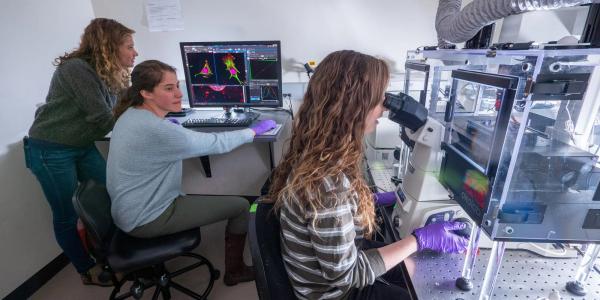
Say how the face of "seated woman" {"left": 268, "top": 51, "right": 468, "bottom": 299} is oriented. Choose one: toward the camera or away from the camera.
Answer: away from the camera

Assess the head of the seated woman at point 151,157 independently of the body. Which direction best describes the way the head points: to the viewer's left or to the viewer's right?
to the viewer's right

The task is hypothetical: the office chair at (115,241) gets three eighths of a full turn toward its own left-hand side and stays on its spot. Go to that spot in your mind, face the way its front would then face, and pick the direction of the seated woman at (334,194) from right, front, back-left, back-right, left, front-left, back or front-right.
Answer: back

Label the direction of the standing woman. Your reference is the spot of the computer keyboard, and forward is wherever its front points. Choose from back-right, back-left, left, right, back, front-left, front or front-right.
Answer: right

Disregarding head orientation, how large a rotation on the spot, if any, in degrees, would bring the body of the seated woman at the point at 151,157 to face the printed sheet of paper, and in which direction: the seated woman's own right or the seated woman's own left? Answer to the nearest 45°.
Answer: approximately 90° to the seated woman's own left

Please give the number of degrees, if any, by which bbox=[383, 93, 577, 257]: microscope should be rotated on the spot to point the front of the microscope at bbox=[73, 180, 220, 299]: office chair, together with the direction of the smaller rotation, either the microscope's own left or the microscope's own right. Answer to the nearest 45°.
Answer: approximately 45° to the microscope's own left

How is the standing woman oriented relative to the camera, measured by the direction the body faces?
to the viewer's right

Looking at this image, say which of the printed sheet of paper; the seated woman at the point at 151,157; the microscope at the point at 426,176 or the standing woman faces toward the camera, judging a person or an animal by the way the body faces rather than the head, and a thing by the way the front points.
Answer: the printed sheet of paper

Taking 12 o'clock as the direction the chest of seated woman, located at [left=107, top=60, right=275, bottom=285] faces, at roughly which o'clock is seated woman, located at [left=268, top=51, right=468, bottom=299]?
seated woman, located at [left=268, top=51, right=468, bottom=299] is roughly at 2 o'clock from seated woman, located at [left=107, top=60, right=275, bottom=285].

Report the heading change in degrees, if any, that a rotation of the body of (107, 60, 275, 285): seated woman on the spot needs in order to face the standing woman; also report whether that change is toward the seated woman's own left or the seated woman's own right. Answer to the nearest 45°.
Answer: approximately 135° to the seated woman's own left

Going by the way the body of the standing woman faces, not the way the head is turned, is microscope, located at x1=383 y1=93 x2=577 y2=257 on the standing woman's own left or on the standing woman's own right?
on the standing woman's own right

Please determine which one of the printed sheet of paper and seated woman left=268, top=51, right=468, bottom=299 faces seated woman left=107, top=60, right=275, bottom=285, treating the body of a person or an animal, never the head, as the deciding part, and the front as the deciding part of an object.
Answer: the printed sheet of paper

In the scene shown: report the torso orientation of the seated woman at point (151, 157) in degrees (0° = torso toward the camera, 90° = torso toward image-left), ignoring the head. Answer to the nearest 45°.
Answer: approximately 270°

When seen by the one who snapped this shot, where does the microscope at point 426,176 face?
facing to the left of the viewer

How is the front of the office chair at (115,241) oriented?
to the viewer's right

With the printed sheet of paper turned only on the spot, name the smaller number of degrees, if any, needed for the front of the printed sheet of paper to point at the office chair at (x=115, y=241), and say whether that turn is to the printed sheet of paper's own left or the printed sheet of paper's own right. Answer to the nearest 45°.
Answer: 0° — it already faces it
